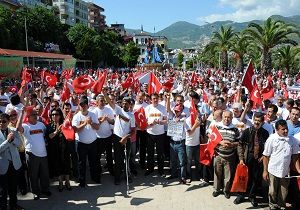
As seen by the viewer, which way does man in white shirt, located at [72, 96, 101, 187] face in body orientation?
toward the camera

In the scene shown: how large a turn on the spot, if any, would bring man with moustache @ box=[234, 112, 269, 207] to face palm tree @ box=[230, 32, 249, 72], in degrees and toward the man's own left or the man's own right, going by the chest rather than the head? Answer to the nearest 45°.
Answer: approximately 180°

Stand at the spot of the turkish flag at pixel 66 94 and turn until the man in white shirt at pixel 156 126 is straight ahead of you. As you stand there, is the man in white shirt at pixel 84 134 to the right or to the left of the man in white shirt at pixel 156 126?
right

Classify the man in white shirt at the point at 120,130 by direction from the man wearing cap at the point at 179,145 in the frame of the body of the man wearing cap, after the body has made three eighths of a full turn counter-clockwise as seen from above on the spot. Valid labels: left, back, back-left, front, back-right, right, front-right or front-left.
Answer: back

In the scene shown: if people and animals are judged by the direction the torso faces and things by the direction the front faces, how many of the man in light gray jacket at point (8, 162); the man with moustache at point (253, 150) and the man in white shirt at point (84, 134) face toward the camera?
3

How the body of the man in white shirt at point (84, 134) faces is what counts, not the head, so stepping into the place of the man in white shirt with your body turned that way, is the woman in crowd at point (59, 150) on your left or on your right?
on your right

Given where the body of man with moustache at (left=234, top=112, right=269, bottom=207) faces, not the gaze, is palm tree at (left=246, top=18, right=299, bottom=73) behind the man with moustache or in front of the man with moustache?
behind

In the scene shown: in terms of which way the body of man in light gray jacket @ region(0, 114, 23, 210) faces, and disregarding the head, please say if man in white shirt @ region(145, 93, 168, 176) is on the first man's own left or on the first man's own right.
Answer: on the first man's own left

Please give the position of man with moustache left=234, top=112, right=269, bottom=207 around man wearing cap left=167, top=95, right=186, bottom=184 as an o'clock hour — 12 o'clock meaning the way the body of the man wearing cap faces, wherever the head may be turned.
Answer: The man with moustache is roughly at 9 o'clock from the man wearing cap.

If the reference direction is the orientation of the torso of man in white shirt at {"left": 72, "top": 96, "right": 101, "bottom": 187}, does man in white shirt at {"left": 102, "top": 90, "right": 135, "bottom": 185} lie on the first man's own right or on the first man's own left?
on the first man's own left

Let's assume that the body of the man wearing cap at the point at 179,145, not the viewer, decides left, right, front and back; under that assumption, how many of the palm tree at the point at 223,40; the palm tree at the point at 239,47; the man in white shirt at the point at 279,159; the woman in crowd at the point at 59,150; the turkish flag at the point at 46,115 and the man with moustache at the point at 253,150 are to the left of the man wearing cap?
2

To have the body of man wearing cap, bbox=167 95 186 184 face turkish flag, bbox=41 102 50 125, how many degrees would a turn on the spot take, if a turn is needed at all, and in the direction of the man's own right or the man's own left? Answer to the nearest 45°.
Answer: approximately 45° to the man's own right

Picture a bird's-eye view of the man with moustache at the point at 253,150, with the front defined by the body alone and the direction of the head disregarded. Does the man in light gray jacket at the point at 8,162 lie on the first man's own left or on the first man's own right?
on the first man's own right

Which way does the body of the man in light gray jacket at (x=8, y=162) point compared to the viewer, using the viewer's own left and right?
facing the viewer

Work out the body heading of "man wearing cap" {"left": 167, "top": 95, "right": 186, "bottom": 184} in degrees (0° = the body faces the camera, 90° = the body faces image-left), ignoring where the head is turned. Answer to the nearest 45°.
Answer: approximately 45°

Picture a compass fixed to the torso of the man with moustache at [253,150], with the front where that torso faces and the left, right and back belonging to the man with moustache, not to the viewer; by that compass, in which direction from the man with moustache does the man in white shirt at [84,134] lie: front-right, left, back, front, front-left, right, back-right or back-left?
right
